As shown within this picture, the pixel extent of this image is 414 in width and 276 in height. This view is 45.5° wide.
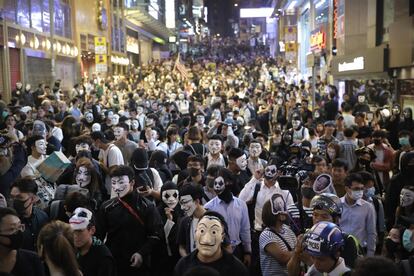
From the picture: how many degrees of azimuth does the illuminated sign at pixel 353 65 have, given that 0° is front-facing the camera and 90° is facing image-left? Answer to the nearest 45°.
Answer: approximately 45°

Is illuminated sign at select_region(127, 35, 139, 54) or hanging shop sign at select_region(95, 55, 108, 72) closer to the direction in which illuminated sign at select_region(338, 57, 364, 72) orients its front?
the hanging shop sign

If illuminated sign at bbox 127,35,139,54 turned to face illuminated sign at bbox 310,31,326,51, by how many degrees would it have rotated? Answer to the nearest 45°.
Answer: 0° — it already faces it

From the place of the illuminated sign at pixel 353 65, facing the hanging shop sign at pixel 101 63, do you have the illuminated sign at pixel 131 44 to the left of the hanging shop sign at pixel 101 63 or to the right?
right

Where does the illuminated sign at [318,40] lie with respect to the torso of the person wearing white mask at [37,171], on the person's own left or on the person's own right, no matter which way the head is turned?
on the person's own left

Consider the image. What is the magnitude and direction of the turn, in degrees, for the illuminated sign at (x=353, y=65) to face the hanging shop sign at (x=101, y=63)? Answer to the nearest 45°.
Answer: approximately 45° to its right

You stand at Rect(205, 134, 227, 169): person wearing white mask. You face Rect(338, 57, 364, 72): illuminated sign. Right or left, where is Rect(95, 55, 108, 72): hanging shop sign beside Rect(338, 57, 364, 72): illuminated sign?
left

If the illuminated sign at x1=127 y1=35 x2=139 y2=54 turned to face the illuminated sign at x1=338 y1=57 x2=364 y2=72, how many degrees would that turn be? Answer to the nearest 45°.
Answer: approximately 45° to its right
